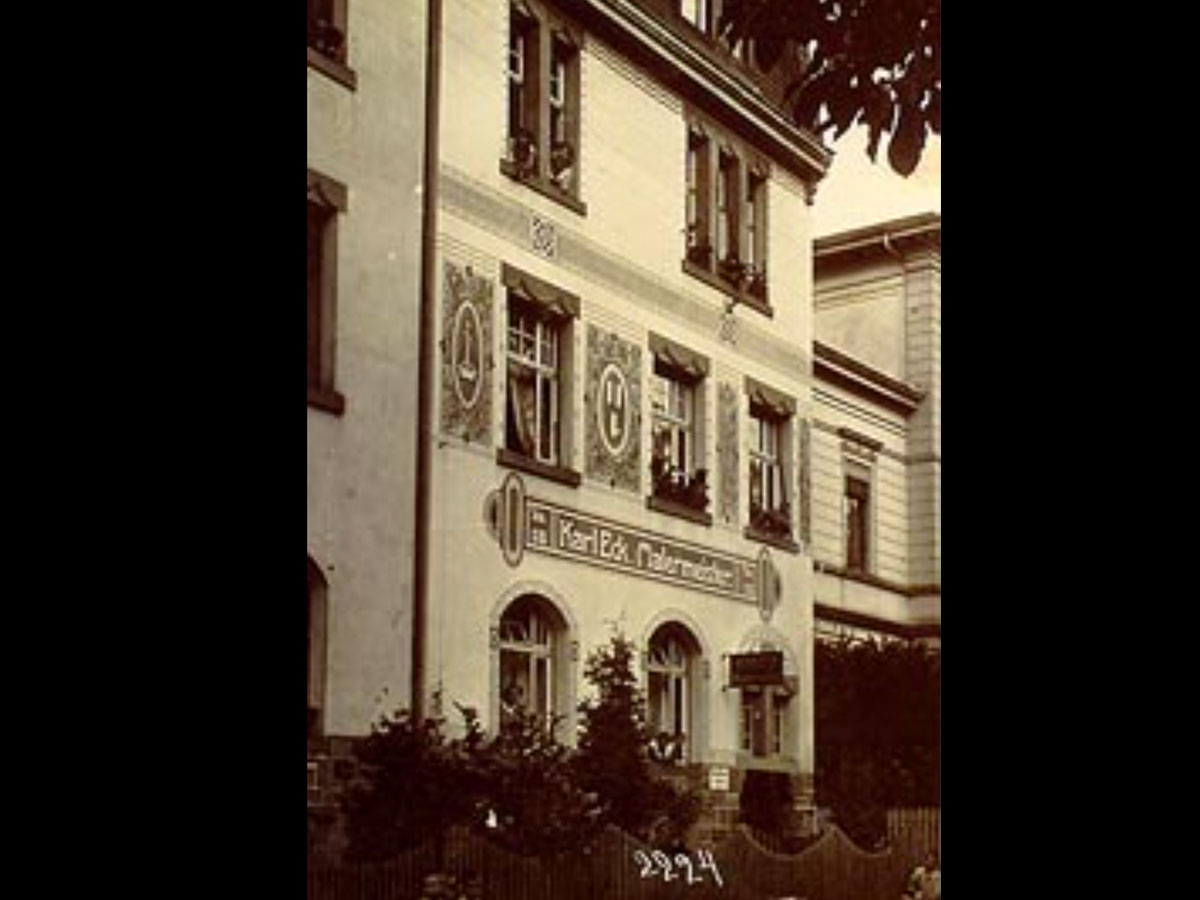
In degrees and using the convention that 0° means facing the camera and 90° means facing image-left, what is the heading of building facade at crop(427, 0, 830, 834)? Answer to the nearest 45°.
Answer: approximately 315°
